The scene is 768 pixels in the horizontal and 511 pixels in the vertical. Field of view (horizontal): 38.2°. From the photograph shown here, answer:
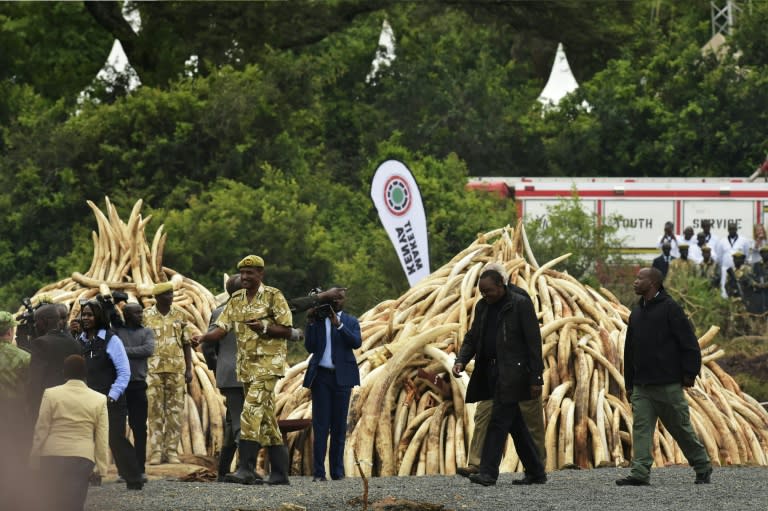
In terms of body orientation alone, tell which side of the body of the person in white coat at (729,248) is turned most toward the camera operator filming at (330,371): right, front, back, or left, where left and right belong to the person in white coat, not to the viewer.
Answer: front

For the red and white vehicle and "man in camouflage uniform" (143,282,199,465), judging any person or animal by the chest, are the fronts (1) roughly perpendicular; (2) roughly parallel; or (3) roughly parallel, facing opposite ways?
roughly perpendicular

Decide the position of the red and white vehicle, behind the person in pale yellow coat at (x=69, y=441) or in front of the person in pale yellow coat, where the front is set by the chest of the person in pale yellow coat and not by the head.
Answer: in front

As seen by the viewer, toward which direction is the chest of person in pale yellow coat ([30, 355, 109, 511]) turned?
away from the camera

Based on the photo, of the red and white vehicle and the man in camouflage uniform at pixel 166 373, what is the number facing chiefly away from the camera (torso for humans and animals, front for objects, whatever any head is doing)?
0

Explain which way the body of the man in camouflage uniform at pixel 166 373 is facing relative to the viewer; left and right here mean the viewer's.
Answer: facing the viewer

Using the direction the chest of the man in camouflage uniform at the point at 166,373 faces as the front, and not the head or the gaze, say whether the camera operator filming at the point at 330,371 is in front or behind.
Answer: in front

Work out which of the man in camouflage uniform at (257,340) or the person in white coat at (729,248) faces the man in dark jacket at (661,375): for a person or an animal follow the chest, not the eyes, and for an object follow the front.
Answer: the person in white coat

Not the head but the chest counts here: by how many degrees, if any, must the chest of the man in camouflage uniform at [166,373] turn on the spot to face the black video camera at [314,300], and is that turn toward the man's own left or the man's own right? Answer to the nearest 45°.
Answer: approximately 45° to the man's own left

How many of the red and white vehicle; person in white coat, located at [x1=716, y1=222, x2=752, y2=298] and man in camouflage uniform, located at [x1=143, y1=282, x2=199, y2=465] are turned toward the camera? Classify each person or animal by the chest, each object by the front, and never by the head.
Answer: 2

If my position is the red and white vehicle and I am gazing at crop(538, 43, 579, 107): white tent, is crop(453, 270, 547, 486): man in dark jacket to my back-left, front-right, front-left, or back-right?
back-left

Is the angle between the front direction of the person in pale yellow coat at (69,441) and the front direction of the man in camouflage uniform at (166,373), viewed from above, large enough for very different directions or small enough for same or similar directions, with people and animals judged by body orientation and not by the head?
very different directions

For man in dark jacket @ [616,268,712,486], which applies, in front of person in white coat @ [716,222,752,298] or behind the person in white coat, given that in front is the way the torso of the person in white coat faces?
in front

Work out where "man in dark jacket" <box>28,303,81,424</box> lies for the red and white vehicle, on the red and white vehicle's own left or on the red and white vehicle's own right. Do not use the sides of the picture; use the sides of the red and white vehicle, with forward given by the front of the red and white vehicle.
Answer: on the red and white vehicle's own left

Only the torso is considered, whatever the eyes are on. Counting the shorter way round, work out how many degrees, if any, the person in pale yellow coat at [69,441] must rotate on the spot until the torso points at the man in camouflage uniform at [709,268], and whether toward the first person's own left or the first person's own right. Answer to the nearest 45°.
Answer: approximately 45° to the first person's own right
